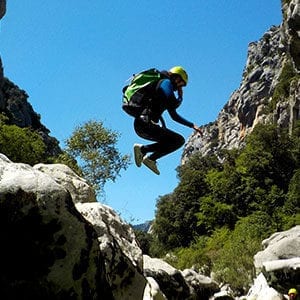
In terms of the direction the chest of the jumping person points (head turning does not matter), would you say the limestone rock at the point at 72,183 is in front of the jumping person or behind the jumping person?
behind

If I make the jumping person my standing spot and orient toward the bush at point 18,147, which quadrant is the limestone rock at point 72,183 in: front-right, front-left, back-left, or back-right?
front-left

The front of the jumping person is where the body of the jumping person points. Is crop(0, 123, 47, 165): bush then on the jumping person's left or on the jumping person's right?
on the jumping person's left

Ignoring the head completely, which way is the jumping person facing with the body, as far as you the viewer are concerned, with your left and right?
facing to the right of the viewer

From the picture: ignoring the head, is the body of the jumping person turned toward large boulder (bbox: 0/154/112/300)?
no
